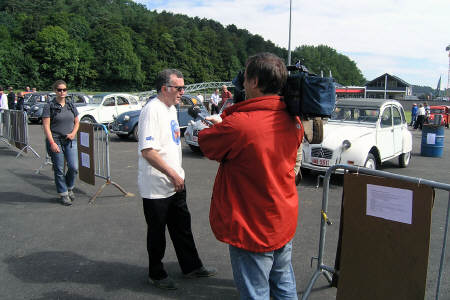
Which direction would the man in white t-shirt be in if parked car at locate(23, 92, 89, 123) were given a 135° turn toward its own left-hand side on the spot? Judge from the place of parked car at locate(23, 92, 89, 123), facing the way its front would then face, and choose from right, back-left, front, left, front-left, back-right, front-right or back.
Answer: right

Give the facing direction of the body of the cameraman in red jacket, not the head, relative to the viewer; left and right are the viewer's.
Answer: facing away from the viewer and to the left of the viewer

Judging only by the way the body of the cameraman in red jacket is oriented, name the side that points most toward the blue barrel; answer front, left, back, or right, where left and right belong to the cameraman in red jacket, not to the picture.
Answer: right

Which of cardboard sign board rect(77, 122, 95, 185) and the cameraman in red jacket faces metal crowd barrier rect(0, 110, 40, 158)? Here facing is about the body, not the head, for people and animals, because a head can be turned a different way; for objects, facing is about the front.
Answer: the cameraman in red jacket

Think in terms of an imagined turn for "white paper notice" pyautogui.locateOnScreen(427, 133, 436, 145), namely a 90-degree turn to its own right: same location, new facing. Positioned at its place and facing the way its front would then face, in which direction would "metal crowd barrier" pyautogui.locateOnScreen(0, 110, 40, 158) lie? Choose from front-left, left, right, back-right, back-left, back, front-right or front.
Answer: front-left

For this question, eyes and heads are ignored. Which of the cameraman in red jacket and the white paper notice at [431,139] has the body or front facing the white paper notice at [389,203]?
the white paper notice at [431,139]

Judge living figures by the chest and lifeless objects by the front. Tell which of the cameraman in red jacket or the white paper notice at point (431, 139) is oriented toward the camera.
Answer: the white paper notice

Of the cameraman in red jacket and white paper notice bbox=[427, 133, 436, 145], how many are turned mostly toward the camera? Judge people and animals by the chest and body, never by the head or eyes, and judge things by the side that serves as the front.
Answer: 1

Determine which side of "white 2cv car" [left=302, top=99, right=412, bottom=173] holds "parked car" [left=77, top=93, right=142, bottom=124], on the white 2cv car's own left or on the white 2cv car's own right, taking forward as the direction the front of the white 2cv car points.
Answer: on the white 2cv car's own right

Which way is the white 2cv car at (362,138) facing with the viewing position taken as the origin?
facing the viewer and to the left of the viewer

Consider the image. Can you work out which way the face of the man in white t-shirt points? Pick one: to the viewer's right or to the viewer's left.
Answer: to the viewer's right
